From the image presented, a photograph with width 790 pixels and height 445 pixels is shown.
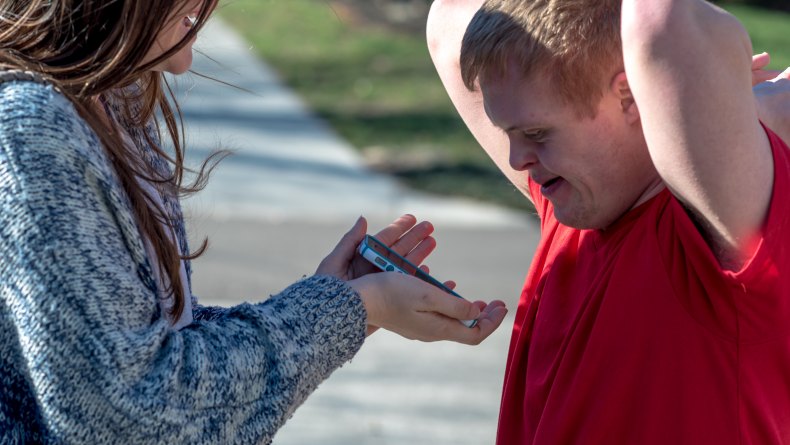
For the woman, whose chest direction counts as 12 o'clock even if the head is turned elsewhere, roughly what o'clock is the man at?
The man is roughly at 12 o'clock from the woman.

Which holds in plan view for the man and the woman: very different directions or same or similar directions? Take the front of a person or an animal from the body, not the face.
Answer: very different directions

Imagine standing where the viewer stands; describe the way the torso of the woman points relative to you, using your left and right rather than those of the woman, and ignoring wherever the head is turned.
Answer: facing to the right of the viewer

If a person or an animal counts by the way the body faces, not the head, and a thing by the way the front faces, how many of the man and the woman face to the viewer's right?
1

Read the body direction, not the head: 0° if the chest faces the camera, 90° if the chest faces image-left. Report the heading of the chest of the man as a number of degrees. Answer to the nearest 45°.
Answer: approximately 45°
